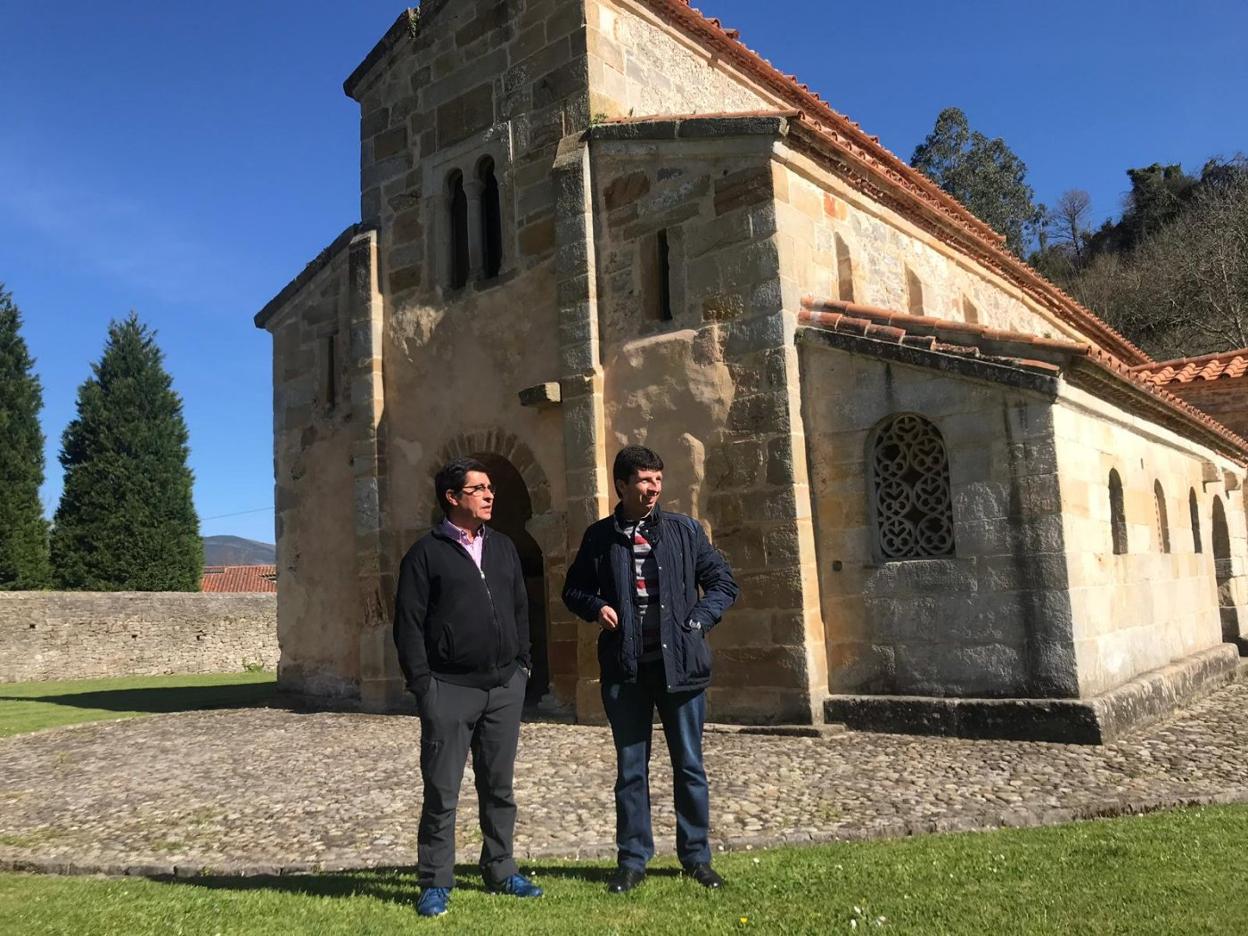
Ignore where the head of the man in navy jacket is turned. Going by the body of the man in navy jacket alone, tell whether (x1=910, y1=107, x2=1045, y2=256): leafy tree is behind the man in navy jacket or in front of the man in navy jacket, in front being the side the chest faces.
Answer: behind

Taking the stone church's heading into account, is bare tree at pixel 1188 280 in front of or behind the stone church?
behind

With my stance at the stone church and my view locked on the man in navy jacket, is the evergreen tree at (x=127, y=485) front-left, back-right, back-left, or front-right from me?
back-right

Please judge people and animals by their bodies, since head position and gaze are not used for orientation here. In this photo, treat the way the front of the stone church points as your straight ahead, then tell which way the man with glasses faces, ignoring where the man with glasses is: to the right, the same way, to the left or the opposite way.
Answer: to the left

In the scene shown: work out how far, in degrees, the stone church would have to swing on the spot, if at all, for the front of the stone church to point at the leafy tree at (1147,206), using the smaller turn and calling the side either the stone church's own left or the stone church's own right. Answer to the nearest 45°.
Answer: approximately 180°

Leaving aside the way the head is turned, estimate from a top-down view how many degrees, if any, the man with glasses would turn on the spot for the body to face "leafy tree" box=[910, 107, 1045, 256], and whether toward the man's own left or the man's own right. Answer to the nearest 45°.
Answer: approximately 90° to the man's own left

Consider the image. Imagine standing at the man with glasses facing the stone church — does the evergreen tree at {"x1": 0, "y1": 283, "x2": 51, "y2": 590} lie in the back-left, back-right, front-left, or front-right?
front-left

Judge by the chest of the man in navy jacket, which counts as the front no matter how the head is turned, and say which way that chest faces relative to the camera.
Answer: toward the camera

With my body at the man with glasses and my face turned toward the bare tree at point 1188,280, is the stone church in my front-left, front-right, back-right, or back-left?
front-left

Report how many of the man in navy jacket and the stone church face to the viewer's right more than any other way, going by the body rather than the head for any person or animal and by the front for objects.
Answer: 0

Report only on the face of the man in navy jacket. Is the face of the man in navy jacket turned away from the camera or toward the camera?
toward the camera

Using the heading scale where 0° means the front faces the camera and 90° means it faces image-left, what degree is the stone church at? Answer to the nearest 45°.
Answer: approximately 45°

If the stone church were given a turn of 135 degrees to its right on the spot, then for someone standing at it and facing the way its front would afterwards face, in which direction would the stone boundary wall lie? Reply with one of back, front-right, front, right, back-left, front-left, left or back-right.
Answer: front-left
